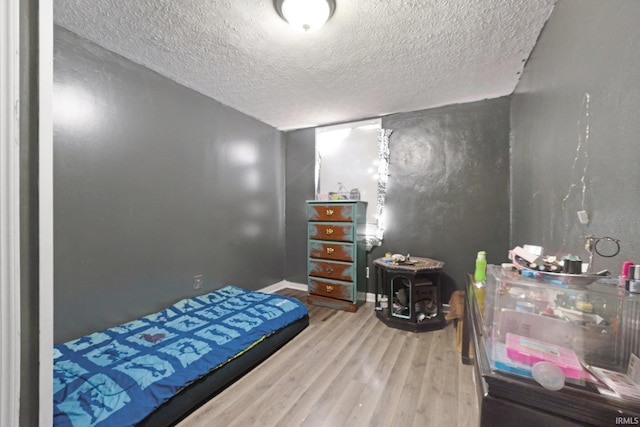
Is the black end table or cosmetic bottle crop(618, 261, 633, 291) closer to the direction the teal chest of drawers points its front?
the cosmetic bottle

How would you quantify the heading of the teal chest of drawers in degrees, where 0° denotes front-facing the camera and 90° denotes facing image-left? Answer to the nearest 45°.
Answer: approximately 45°

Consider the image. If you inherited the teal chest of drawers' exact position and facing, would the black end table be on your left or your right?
on your left

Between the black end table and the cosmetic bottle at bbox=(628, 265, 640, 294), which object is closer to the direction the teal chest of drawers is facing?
the cosmetic bottle

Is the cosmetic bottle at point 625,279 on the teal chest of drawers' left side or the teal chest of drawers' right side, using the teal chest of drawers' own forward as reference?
on its left

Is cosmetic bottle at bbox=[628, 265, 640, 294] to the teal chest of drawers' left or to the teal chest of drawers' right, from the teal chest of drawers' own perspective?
on its left

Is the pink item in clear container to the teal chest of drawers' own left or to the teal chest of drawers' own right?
on its left
